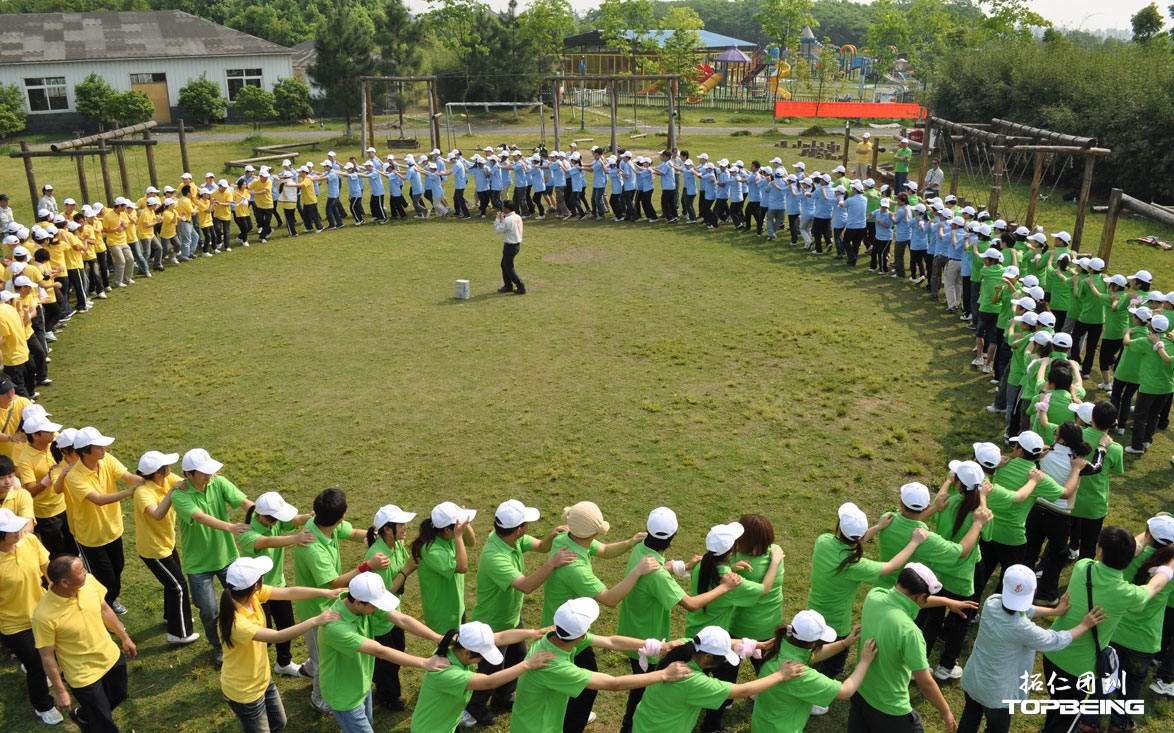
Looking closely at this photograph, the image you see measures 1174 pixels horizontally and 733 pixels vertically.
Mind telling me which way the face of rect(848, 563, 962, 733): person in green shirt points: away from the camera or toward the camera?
away from the camera

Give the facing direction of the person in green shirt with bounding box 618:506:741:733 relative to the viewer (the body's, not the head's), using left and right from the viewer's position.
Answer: facing away from the viewer and to the right of the viewer

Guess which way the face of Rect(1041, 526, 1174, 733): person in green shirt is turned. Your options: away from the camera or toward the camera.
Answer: away from the camera

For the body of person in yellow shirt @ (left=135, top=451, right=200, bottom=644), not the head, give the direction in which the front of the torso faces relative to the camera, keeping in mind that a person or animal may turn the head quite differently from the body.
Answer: to the viewer's right
